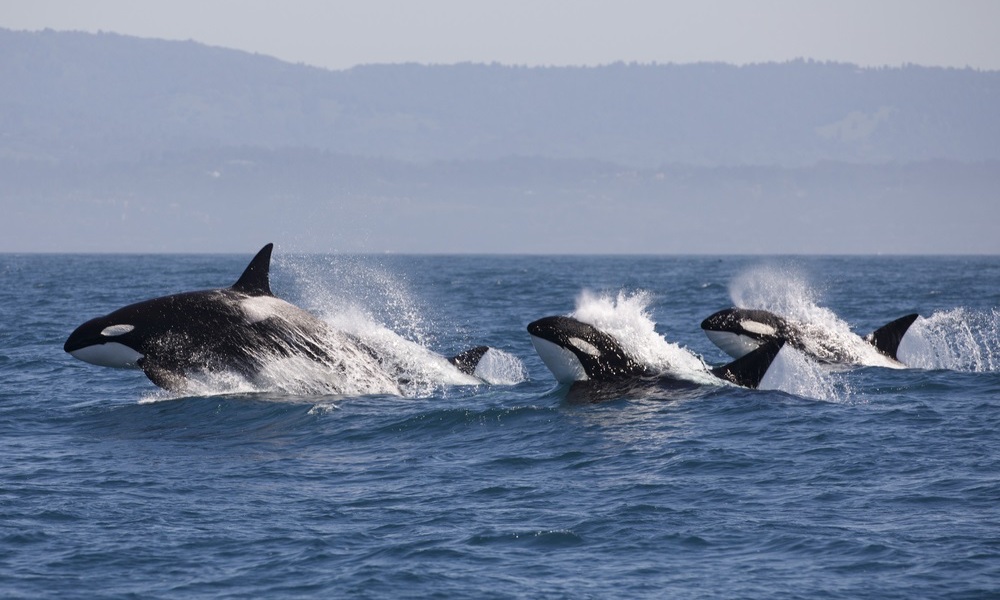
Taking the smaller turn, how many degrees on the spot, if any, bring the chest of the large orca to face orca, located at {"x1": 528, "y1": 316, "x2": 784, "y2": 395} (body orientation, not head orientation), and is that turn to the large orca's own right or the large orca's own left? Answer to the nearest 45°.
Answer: approximately 180°

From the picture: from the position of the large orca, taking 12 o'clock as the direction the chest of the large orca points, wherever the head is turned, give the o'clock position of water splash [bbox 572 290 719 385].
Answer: The water splash is roughly at 6 o'clock from the large orca.

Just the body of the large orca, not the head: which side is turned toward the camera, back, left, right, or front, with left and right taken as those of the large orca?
left

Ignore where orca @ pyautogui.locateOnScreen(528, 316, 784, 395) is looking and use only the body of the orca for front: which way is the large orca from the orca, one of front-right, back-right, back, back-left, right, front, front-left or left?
front

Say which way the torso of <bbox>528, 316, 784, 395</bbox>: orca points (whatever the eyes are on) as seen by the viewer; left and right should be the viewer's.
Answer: facing to the left of the viewer

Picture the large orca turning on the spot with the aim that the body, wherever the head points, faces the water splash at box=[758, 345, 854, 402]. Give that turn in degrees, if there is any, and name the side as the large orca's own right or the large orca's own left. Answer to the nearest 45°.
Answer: approximately 180°

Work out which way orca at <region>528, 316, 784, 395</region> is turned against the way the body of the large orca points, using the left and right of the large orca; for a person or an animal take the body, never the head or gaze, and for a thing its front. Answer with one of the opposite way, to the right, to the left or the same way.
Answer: the same way

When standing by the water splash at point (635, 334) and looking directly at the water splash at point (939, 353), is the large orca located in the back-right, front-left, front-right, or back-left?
back-left

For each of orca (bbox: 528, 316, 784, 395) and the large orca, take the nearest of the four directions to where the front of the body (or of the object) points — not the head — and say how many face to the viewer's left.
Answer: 2

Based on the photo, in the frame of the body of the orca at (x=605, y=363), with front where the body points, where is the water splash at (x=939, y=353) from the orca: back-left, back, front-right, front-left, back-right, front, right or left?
back-right

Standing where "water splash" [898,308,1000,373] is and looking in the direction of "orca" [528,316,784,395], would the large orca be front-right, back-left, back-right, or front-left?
front-right

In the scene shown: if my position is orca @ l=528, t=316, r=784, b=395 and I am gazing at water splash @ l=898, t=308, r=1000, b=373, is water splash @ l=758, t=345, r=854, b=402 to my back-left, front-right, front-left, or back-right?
front-right

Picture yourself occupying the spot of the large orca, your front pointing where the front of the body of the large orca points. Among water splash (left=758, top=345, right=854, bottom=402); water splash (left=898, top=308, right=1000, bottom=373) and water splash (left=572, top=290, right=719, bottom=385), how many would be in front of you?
0
